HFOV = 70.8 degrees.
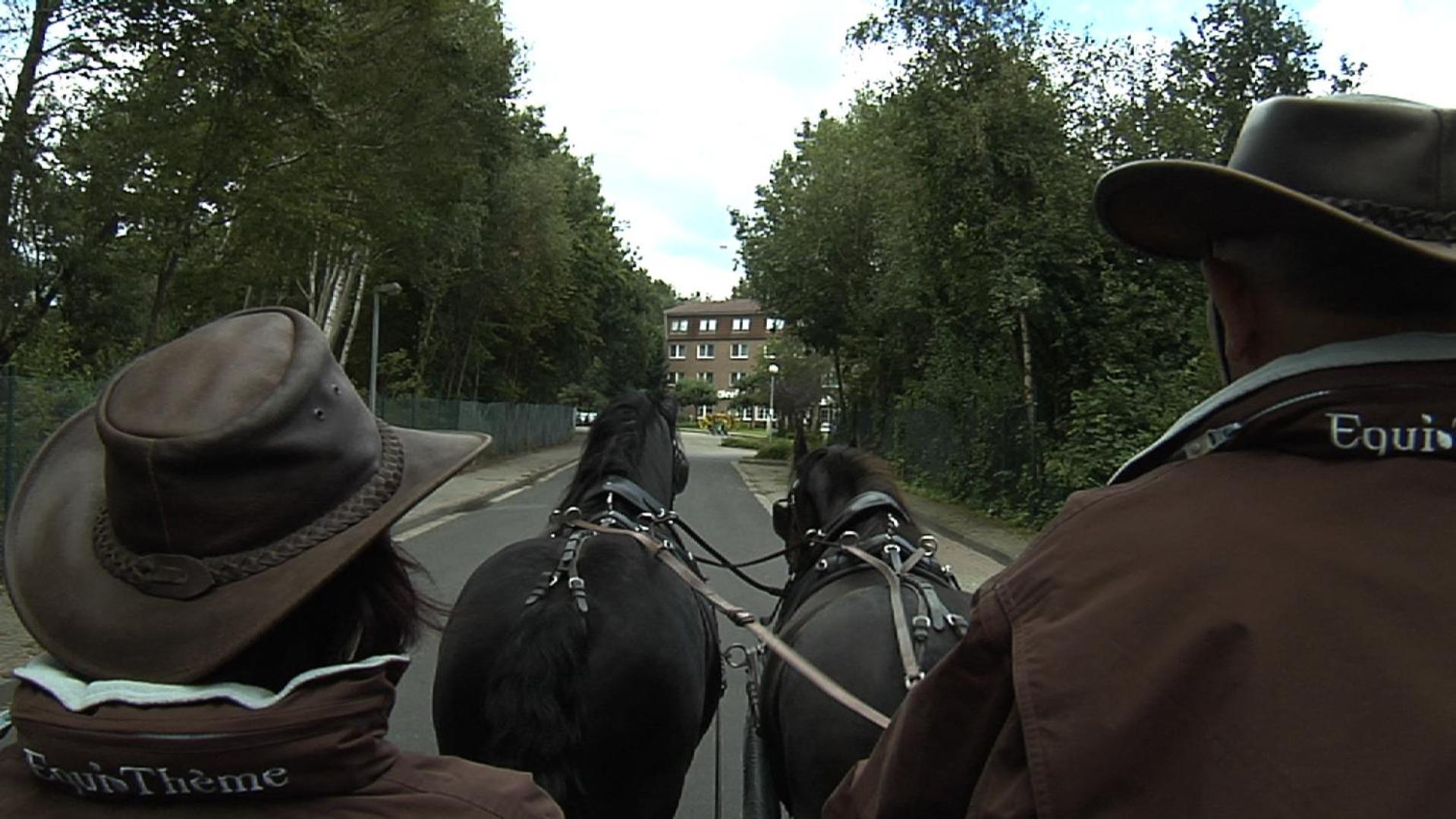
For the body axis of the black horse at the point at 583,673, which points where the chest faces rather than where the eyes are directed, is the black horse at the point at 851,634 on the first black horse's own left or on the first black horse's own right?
on the first black horse's own right

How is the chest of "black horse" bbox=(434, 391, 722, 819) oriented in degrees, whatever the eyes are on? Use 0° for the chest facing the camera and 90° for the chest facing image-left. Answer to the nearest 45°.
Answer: approximately 180°
